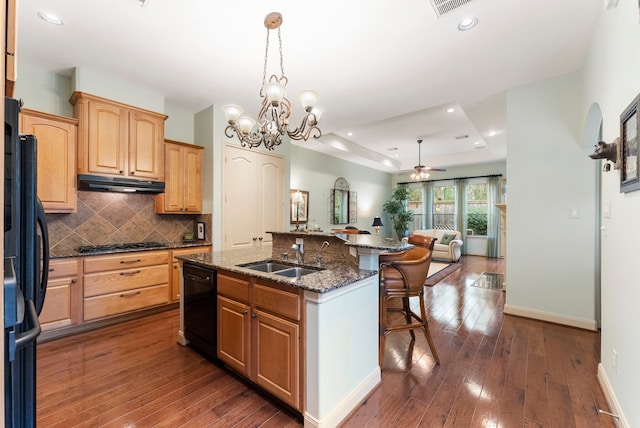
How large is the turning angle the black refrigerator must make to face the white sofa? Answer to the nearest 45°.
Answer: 0° — it already faces it

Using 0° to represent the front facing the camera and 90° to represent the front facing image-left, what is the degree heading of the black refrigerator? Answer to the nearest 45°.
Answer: approximately 270°

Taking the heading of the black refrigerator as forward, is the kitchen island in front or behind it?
in front

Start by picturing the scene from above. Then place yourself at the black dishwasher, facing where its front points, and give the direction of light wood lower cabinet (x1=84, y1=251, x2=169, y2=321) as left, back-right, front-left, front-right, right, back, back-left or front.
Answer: right

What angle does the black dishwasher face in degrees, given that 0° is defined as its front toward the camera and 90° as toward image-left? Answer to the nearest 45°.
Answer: approximately 45°

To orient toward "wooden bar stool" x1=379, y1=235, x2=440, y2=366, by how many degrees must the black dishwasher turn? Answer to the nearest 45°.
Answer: approximately 90° to its left

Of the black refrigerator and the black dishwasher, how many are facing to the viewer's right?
1

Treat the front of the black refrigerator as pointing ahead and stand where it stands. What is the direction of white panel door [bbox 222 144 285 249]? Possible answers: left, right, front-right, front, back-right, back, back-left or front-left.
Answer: front-left

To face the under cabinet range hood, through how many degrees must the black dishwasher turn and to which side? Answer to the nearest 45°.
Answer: approximately 90° to its right

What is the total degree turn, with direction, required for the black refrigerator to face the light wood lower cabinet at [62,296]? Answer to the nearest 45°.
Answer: approximately 90° to its left

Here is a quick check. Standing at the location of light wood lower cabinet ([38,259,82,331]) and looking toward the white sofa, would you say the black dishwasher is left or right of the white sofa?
right

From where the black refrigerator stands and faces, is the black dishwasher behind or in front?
in front

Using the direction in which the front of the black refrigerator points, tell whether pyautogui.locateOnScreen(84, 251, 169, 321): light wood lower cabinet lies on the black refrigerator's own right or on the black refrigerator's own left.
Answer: on the black refrigerator's own left
